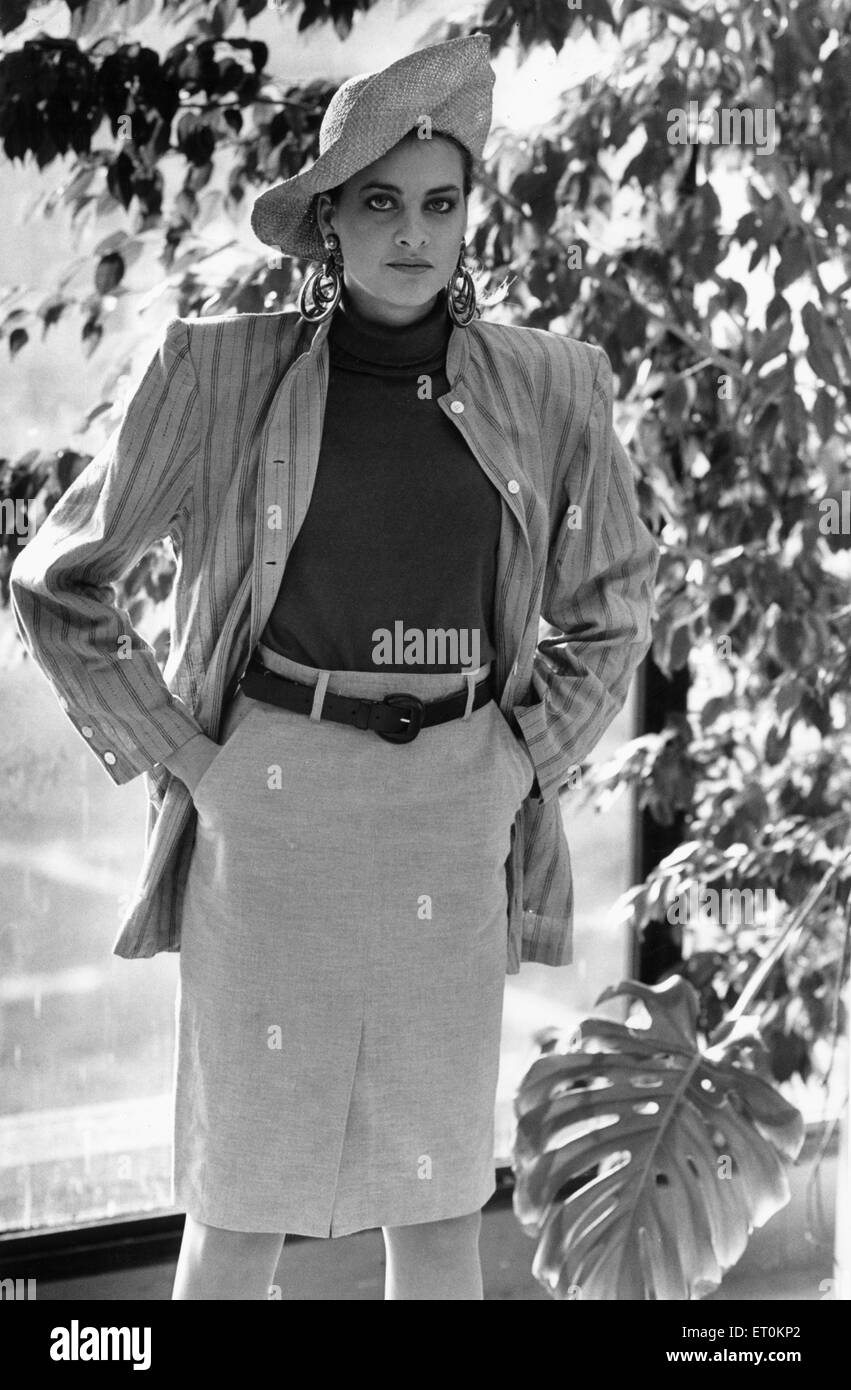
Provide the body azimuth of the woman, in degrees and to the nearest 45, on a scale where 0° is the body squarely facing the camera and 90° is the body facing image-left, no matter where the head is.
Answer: approximately 0°
